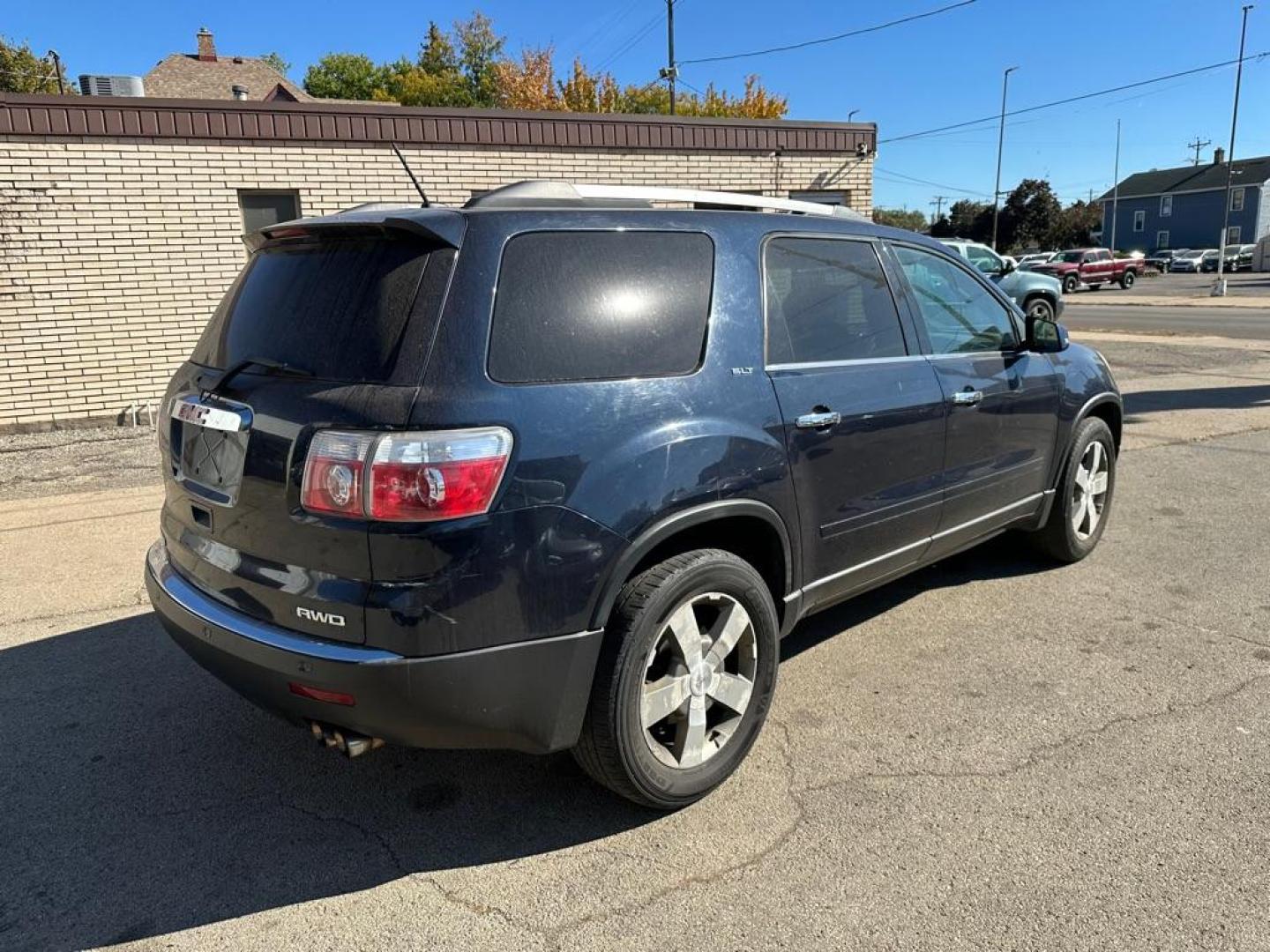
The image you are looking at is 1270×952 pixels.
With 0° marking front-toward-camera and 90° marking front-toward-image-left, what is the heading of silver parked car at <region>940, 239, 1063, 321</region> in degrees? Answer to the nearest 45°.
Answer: approximately 270°

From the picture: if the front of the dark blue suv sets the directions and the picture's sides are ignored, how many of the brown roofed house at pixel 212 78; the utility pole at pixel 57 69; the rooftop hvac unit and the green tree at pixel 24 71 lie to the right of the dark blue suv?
0

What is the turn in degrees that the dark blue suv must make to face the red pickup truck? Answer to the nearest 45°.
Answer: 0° — it already faces it

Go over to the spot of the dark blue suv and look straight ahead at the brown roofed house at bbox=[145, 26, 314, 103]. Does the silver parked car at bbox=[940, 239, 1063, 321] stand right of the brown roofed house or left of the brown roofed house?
right

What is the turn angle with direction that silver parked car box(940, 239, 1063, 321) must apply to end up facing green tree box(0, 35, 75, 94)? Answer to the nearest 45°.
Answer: approximately 180°

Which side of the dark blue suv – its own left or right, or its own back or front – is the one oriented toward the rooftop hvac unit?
left

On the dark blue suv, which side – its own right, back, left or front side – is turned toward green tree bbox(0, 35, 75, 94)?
left

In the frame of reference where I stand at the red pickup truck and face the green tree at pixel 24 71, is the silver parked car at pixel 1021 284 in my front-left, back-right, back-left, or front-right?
front-left

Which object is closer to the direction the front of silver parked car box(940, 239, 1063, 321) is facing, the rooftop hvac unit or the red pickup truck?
the red pickup truck

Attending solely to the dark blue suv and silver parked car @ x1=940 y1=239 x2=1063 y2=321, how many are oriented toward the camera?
0

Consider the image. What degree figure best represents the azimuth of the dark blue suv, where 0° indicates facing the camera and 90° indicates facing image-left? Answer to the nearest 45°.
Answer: approximately 225°

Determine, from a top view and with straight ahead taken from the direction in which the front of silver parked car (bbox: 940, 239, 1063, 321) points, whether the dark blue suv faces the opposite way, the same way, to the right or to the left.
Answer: to the left

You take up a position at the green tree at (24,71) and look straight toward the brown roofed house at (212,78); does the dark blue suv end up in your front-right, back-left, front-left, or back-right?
front-right
